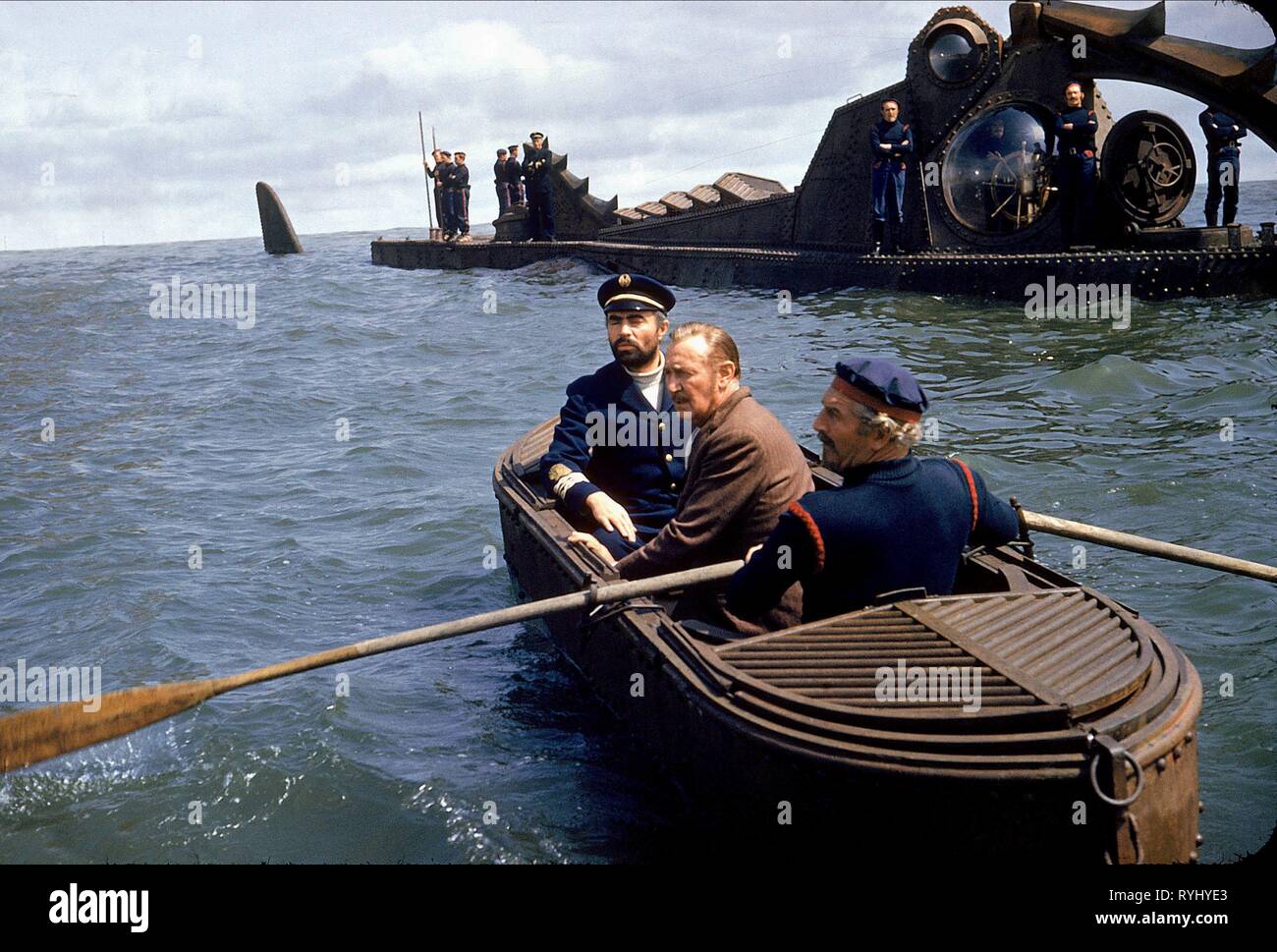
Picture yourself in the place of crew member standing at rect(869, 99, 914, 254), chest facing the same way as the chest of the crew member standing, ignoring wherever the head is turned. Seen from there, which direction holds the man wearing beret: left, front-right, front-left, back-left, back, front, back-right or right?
front

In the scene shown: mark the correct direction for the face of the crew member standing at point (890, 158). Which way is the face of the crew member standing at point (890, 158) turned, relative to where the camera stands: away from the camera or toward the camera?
toward the camera

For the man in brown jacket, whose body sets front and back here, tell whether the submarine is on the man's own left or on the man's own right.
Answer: on the man's own right

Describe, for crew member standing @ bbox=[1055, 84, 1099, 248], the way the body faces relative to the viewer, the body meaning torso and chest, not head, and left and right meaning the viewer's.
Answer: facing the viewer

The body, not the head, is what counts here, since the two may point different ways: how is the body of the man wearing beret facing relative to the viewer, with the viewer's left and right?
facing away from the viewer and to the left of the viewer

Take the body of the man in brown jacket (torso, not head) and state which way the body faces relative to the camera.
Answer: to the viewer's left

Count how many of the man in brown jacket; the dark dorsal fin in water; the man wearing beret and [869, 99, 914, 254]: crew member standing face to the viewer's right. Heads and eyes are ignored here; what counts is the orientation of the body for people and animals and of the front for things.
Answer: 1

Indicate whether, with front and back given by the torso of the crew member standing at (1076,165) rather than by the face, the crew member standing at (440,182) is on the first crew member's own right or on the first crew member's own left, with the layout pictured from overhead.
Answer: on the first crew member's own right

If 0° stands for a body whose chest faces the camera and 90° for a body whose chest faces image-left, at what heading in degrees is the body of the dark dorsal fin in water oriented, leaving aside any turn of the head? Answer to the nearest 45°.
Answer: approximately 270°

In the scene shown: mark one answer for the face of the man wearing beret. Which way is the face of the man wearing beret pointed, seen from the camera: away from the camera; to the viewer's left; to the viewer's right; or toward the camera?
to the viewer's left

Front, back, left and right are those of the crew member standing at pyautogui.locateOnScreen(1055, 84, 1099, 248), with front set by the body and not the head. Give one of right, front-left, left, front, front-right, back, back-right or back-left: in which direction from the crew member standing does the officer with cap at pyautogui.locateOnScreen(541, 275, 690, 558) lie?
front
